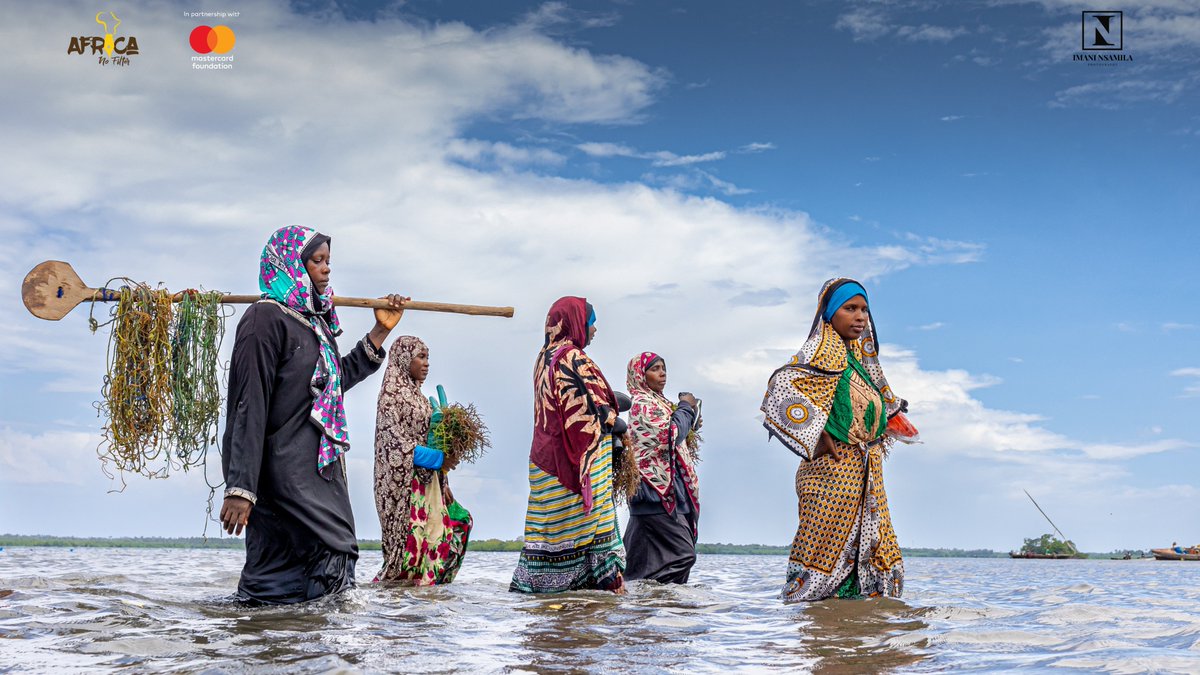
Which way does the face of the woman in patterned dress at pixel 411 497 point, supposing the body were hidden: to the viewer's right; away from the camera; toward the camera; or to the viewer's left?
to the viewer's right

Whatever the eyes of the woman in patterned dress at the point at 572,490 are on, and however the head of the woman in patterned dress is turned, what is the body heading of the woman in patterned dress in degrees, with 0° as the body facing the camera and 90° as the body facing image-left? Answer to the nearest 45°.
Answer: approximately 270°

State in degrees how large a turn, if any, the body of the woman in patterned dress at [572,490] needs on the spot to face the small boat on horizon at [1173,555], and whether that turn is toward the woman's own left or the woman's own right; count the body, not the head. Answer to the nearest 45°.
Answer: approximately 45° to the woman's own left

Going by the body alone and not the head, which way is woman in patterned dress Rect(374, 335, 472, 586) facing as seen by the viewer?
to the viewer's right

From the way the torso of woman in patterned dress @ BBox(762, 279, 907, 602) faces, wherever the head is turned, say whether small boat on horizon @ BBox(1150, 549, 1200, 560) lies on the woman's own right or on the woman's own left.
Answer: on the woman's own left

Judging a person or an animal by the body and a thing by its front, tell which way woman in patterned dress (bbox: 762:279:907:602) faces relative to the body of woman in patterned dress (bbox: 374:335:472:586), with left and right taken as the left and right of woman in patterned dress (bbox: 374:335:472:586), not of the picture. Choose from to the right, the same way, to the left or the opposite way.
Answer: to the right

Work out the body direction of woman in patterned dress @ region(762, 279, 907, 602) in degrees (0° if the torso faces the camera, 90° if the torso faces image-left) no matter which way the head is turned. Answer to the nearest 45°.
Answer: approximately 315°

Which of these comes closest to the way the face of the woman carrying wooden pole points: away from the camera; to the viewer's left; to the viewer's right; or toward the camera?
to the viewer's right

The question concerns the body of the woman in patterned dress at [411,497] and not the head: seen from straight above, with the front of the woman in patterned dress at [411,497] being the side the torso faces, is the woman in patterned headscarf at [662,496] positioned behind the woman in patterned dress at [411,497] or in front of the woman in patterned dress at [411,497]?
in front

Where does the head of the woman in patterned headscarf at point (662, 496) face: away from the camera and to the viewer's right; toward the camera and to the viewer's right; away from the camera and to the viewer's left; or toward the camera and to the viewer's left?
toward the camera and to the viewer's right
